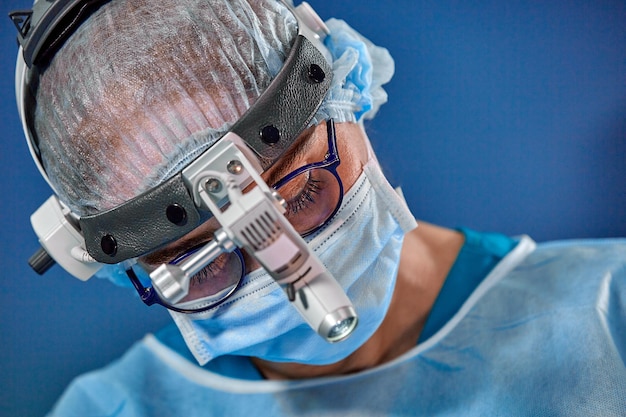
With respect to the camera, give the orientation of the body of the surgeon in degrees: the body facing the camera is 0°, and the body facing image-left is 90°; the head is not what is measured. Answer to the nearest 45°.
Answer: approximately 0°
